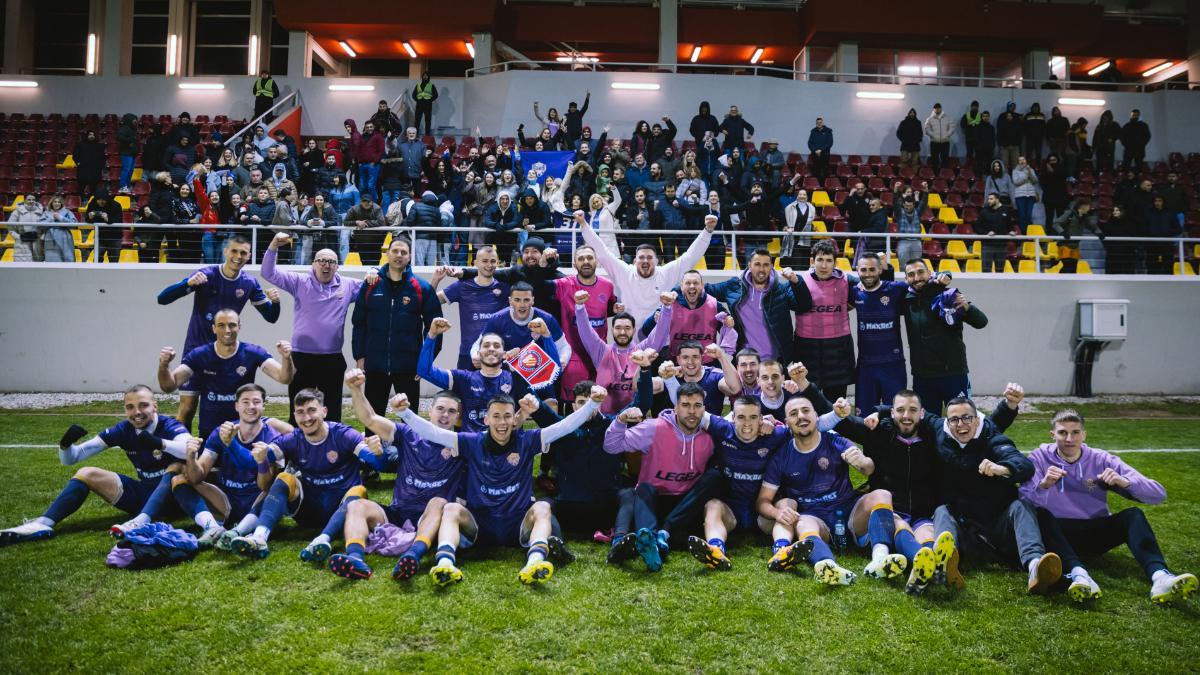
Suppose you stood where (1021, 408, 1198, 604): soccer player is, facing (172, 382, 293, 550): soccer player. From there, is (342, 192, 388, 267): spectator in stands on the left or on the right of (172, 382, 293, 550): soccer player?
right

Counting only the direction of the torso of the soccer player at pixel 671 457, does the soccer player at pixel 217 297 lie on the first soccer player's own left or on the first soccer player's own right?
on the first soccer player's own right

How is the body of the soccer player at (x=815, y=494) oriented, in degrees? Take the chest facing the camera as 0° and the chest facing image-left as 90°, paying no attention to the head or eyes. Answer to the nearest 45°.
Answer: approximately 0°

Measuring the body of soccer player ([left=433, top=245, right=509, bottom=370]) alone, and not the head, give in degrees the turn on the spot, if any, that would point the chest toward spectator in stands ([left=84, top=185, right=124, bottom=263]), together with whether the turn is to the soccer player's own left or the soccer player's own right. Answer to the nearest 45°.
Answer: approximately 135° to the soccer player's own right
